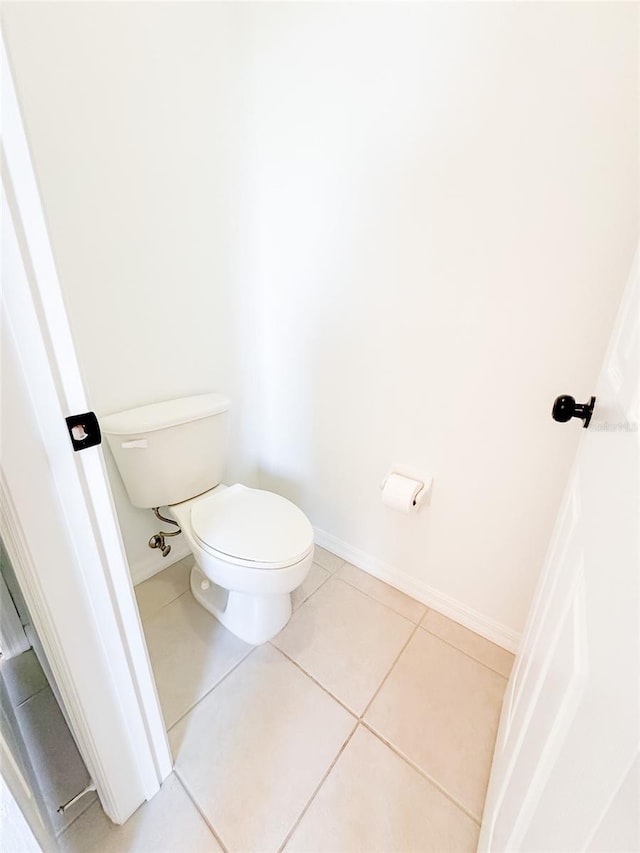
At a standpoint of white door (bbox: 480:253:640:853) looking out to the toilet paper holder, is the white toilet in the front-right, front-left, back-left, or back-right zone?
front-left

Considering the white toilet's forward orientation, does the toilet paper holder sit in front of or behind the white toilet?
in front

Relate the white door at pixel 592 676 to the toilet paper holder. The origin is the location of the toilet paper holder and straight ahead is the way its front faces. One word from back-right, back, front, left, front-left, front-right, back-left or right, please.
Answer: front-left

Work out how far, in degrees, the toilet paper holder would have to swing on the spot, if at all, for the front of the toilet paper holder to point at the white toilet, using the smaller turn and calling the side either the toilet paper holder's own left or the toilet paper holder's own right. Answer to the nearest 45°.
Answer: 0° — it already faces it

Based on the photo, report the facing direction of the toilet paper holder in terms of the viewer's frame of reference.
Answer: facing the viewer and to the left of the viewer

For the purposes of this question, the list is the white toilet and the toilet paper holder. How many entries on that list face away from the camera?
0

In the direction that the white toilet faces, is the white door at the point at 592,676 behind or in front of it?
in front

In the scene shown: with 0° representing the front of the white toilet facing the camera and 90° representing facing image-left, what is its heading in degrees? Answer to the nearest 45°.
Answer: approximately 315°

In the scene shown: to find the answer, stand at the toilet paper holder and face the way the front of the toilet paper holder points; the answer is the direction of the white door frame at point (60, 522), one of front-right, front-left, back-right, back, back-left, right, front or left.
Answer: front

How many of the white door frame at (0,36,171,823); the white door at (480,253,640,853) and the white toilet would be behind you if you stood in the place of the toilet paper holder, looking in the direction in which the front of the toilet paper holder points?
0

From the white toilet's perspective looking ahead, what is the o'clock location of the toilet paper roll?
The toilet paper roll is roughly at 11 o'clock from the white toilet.

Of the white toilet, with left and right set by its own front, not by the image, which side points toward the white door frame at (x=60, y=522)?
right

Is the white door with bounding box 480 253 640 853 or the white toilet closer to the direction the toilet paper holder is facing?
the white toilet
